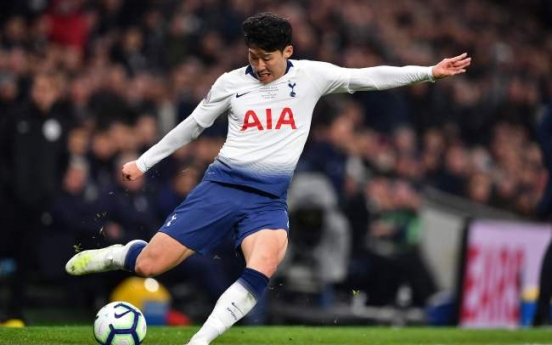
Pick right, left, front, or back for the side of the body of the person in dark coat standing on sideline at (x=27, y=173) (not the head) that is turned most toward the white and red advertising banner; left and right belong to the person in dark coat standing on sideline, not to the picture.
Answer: left

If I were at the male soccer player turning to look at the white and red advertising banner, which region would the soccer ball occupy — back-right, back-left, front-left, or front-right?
back-left

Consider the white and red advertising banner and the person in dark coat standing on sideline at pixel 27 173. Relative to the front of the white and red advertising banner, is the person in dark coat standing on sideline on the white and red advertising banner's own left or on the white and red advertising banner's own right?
on the white and red advertising banner's own right

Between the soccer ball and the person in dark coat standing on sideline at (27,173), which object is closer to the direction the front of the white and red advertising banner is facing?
the soccer ball

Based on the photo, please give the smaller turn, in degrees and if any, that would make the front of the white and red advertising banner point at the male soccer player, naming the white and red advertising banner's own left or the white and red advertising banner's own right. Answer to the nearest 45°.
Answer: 0° — it already faces them

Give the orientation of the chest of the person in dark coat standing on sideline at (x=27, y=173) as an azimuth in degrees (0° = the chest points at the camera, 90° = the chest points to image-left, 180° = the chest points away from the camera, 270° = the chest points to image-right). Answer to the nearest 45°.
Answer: approximately 0°
